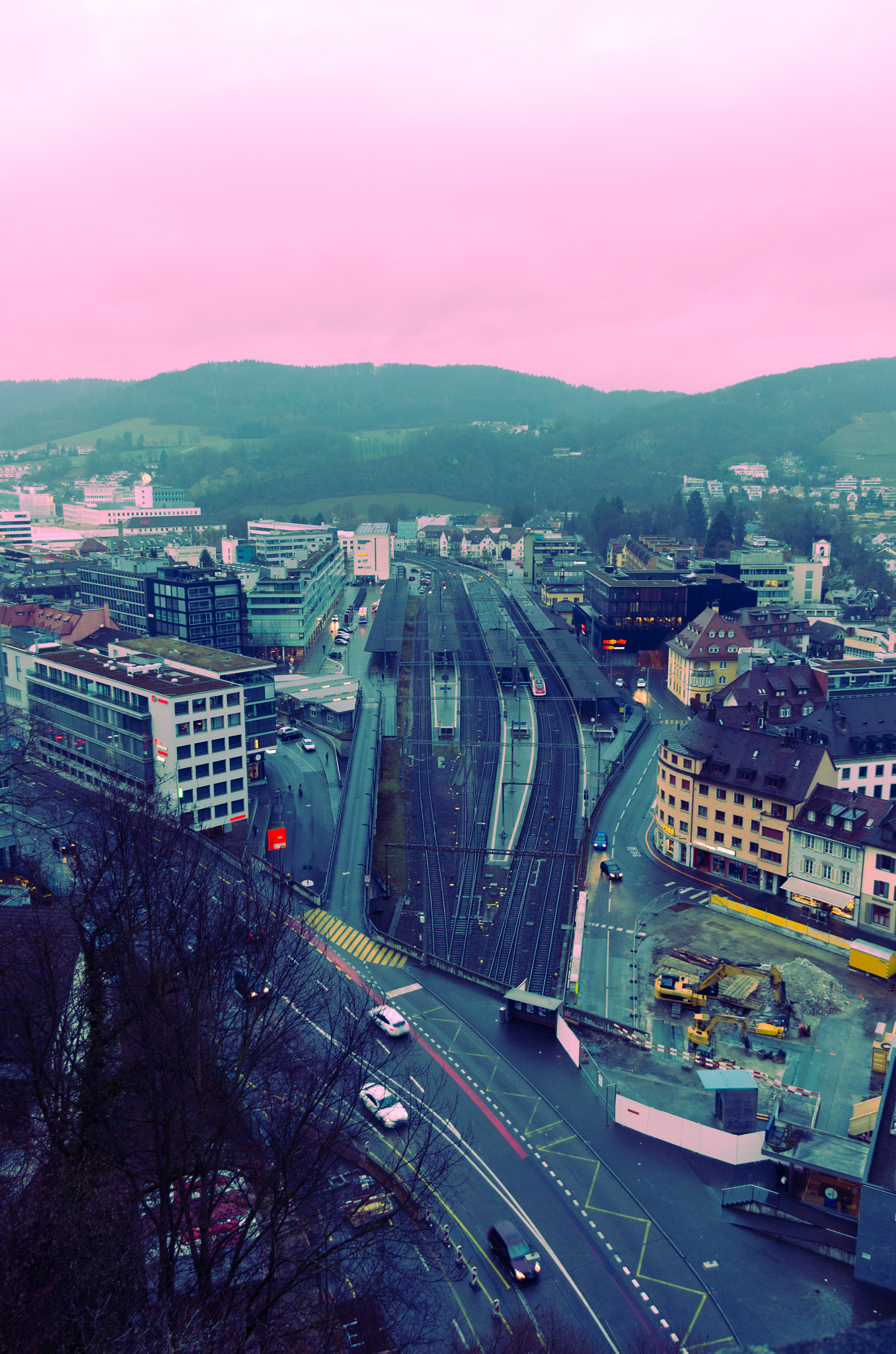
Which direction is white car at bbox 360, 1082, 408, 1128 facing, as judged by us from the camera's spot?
facing the viewer and to the right of the viewer

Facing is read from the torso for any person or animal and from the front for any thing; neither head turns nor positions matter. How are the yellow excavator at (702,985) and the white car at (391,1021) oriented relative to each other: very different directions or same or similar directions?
very different directions

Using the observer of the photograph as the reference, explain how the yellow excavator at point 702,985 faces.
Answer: facing to the right of the viewer

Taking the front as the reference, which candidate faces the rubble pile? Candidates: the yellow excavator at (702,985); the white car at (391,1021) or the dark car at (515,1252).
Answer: the yellow excavator

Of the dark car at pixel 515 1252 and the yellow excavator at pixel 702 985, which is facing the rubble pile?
the yellow excavator

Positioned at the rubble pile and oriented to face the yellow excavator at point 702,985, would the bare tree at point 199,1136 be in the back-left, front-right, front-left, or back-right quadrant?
front-left
